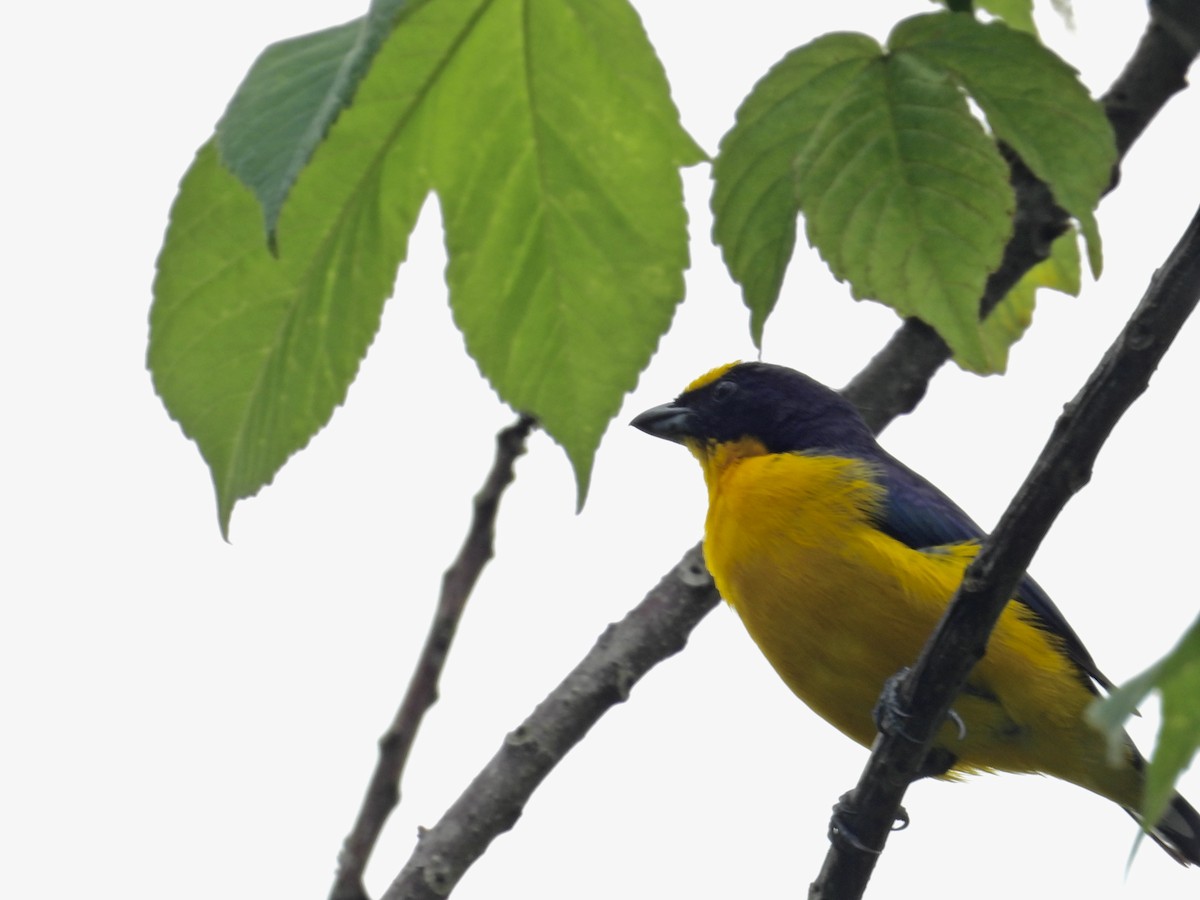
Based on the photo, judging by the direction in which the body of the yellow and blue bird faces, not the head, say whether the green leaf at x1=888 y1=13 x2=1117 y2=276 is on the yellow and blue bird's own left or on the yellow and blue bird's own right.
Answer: on the yellow and blue bird's own left

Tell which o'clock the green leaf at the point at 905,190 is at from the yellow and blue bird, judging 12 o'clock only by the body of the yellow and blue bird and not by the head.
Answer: The green leaf is roughly at 9 o'clock from the yellow and blue bird.

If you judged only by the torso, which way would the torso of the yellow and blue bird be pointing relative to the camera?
to the viewer's left

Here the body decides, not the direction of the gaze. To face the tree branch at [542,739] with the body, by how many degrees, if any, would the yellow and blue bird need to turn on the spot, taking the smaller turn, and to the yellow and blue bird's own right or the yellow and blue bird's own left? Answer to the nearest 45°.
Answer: approximately 45° to the yellow and blue bird's own right
